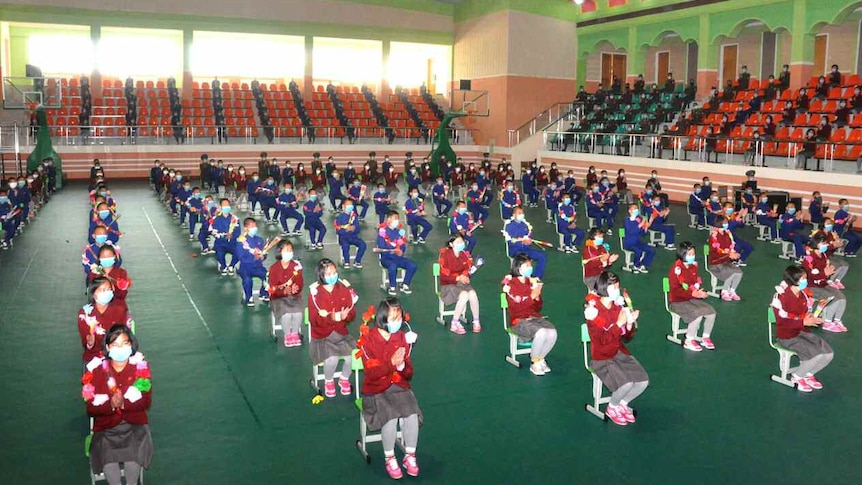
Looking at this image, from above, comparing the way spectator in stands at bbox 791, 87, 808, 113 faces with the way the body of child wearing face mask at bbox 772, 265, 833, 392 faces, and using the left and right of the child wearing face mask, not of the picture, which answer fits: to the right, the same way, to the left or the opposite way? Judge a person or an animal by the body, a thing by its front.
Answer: to the right

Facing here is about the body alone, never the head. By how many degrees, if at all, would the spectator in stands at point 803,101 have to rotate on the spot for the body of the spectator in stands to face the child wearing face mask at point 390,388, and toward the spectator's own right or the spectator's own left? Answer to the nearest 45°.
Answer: approximately 45° to the spectator's own left

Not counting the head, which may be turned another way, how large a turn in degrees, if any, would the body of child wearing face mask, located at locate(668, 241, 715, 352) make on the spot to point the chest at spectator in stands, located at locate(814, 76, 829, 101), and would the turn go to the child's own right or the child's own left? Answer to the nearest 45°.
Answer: approximately 135° to the child's own left

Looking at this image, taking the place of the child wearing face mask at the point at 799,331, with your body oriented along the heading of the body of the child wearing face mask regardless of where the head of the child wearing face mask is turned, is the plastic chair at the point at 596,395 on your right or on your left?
on your right

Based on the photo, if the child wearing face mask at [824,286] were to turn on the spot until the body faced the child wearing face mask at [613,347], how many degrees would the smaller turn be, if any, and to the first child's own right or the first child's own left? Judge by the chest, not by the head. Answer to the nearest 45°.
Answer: approximately 45° to the first child's own right

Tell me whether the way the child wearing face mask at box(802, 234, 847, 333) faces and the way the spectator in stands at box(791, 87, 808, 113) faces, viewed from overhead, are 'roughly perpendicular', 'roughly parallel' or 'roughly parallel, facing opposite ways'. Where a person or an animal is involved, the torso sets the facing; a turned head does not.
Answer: roughly perpendicular

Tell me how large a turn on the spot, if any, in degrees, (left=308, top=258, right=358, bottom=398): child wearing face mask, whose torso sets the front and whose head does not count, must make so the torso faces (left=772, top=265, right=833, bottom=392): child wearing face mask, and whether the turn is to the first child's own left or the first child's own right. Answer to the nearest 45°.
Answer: approximately 45° to the first child's own left

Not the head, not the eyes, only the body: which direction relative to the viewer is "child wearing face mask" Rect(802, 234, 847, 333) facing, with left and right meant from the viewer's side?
facing the viewer and to the right of the viewer

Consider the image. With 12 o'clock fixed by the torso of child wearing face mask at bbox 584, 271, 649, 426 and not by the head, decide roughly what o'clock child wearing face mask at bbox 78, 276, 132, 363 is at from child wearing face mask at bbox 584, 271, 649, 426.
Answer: child wearing face mask at bbox 78, 276, 132, 363 is roughly at 4 o'clock from child wearing face mask at bbox 584, 271, 649, 426.

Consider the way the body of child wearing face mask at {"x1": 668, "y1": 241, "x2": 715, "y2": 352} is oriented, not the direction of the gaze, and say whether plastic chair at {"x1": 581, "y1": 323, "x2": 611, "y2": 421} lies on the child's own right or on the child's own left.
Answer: on the child's own right

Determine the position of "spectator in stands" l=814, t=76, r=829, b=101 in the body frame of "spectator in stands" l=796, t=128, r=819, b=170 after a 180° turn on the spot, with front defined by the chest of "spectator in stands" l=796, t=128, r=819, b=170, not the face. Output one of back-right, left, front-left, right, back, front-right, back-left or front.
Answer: front-left

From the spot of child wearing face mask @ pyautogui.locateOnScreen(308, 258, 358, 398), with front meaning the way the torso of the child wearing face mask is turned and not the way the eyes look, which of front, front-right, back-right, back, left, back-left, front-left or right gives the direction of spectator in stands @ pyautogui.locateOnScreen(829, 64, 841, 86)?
left

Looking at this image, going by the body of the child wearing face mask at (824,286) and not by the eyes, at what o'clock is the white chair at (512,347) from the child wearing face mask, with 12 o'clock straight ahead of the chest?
The white chair is roughly at 3 o'clock from the child wearing face mask.

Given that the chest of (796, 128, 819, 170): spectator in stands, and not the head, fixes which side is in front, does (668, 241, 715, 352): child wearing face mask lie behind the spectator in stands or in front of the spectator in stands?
in front

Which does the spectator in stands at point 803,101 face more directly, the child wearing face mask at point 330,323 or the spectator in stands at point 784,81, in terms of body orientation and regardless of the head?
the child wearing face mask

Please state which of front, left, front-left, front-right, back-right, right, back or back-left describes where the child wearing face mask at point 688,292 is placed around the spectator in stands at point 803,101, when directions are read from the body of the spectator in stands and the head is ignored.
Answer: front-left
